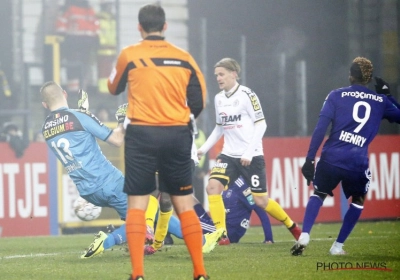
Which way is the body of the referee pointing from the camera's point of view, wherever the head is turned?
away from the camera

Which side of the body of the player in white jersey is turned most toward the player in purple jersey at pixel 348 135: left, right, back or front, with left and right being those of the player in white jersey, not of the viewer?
left

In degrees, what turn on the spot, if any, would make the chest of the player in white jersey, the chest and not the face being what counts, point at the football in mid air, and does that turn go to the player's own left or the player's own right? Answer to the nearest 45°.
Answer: approximately 45° to the player's own right

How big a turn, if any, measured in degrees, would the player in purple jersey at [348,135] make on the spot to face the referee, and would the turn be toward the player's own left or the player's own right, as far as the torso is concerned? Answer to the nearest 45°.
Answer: approximately 135° to the player's own left

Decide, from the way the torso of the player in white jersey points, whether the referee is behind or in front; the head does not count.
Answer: in front

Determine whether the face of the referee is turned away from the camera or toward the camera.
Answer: away from the camera

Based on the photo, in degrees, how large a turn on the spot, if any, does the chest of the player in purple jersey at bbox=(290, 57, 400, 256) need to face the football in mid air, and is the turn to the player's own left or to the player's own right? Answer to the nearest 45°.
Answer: approximately 90° to the player's own left

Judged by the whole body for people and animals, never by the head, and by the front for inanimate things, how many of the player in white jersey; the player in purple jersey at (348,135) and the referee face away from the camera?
2

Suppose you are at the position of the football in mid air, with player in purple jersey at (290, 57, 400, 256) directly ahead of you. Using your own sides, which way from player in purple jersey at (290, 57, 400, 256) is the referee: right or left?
right

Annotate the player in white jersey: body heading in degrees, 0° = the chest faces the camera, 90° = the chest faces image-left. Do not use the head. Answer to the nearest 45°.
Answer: approximately 45°

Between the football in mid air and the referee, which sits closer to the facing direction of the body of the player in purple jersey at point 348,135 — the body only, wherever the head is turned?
the football in mid air

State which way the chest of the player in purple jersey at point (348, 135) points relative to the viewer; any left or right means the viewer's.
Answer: facing away from the viewer

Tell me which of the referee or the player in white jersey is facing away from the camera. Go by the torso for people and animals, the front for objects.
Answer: the referee
